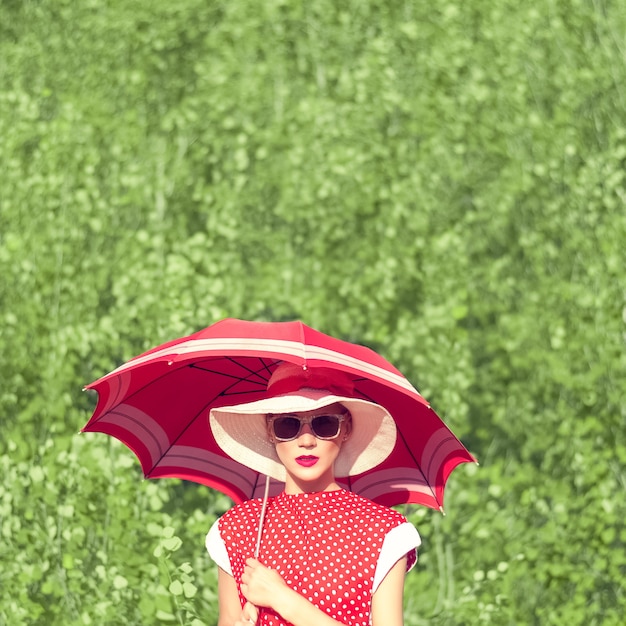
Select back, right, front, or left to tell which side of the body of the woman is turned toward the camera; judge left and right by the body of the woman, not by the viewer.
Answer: front
